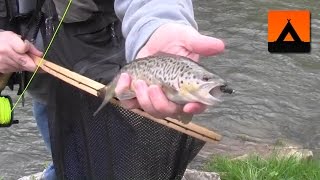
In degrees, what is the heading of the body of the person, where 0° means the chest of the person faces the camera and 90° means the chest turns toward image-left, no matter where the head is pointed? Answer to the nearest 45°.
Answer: approximately 0°
